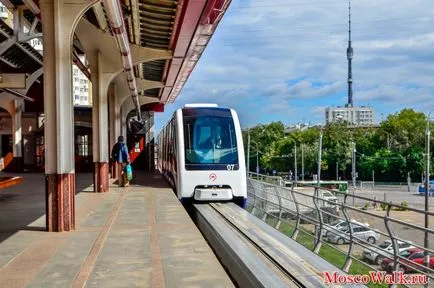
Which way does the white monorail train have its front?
toward the camera

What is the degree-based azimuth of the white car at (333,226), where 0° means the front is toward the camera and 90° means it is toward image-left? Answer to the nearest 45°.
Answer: approximately 45°

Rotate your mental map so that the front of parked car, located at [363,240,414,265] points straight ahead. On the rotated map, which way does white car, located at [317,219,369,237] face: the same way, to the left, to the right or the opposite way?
the same way

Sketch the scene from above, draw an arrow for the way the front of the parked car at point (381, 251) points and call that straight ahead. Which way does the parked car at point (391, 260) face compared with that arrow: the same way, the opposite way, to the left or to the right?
the same way

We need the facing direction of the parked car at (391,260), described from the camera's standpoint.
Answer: facing the viewer and to the left of the viewer

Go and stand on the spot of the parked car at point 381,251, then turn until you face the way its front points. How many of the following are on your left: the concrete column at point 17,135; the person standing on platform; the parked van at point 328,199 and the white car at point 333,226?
0

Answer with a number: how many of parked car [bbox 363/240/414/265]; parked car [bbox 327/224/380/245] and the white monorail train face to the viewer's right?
0

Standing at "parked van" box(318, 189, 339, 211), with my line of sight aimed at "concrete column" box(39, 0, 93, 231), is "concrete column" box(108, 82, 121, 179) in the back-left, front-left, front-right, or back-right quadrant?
front-right

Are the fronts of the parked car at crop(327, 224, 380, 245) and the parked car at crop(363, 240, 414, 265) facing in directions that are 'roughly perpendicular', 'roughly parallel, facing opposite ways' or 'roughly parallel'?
roughly parallel

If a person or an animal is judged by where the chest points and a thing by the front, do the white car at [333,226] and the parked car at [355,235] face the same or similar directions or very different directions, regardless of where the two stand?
same or similar directions
